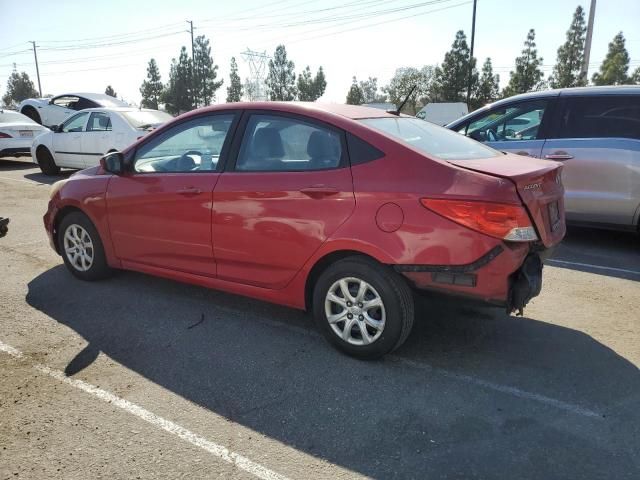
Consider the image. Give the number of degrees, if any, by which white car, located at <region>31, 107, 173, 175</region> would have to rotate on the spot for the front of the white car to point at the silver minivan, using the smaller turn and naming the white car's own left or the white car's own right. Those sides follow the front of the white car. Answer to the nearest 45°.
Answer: approximately 180°

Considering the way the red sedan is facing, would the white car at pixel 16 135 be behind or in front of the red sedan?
in front

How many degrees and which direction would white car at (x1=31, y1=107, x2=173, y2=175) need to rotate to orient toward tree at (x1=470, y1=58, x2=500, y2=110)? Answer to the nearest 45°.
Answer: approximately 90° to its right

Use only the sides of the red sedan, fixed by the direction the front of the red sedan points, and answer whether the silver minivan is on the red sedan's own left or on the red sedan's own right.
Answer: on the red sedan's own right

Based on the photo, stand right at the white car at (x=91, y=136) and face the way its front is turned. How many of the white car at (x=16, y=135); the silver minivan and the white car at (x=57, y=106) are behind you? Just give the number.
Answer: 1

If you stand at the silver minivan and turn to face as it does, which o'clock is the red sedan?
The red sedan is roughly at 10 o'clock from the silver minivan.

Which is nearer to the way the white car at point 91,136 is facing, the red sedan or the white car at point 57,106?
the white car

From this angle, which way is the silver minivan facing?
to the viewer's left

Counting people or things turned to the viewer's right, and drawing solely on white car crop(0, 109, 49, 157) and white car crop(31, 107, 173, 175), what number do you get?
0

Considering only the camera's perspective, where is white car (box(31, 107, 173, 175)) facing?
facing away from the viewer and to the left of the viewer
